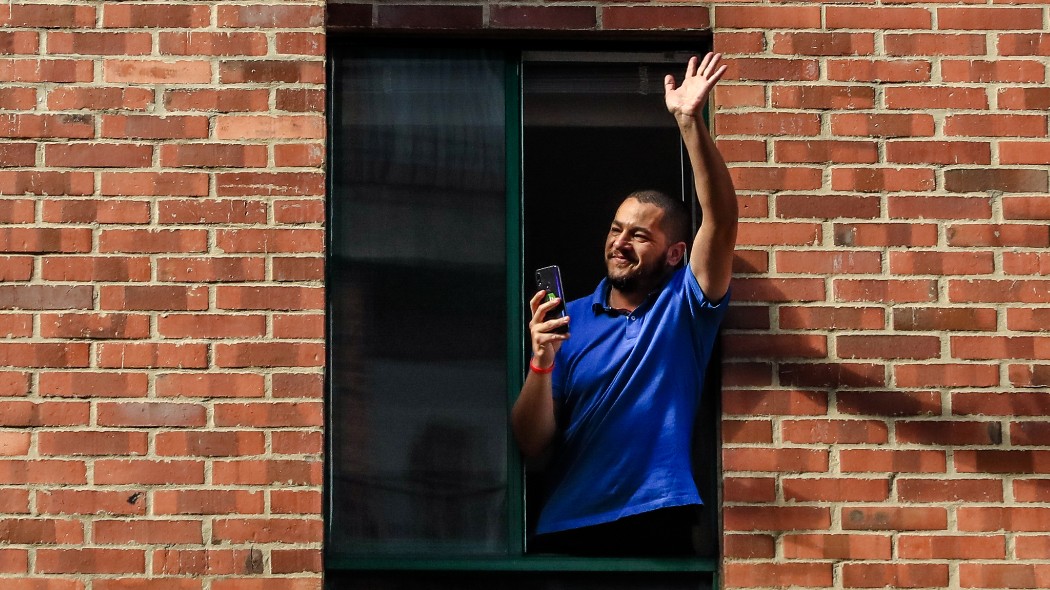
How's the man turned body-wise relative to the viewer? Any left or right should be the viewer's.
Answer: facing the viewer and to the left of the viewer

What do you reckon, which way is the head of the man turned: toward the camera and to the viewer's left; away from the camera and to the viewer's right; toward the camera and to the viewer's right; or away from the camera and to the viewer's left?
toward the camera and to the viewer's left
